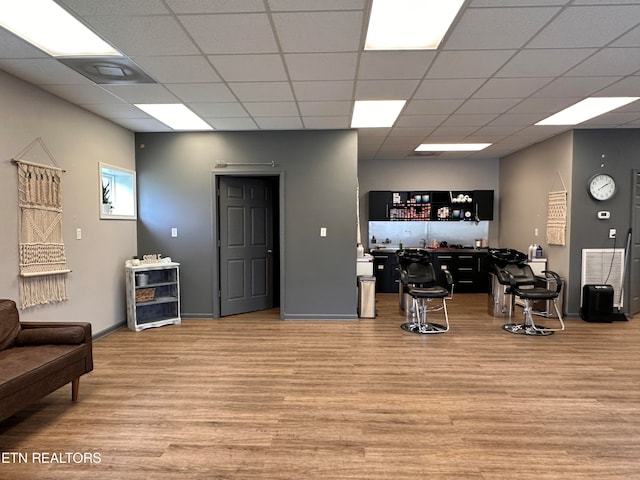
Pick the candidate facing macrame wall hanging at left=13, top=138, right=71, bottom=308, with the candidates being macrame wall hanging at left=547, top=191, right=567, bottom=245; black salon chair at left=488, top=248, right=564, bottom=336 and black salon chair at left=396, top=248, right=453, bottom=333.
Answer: macrame wall hanging at left=547, top=191, right=567, bottom=245

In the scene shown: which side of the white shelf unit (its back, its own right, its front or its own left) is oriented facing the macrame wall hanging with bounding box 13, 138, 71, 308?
right

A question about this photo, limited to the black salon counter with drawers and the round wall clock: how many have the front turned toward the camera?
2

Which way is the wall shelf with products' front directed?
toward the camera

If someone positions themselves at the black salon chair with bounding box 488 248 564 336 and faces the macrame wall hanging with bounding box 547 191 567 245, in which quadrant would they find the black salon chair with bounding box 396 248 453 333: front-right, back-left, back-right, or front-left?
back-left

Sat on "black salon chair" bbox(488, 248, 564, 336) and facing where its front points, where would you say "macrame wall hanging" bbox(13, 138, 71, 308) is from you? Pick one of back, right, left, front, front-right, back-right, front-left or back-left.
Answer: right

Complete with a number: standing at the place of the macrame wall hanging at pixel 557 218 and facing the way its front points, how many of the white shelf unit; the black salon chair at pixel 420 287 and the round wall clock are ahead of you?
2

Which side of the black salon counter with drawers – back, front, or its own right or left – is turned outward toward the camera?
front

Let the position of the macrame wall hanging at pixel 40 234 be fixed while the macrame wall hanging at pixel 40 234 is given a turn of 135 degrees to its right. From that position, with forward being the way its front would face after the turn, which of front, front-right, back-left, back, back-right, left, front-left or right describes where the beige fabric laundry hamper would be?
back

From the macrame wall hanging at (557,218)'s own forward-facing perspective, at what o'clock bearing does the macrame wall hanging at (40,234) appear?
the macrame wall hanging at (40,234) is roughly at 12 o'clock from the macrame wall hanging at (557,218).

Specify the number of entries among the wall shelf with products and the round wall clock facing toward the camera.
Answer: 2

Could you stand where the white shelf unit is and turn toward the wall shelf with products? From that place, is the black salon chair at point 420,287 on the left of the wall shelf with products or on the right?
right

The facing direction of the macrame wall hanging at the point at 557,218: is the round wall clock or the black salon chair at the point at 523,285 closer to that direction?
the black salon chair

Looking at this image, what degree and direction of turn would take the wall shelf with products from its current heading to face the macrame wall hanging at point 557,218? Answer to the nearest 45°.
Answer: approximately 45° to its left
